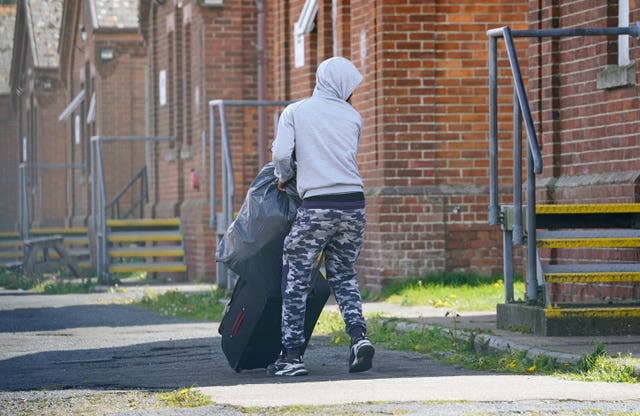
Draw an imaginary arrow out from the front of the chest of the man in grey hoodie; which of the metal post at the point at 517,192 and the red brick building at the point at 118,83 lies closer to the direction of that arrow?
the red brick building

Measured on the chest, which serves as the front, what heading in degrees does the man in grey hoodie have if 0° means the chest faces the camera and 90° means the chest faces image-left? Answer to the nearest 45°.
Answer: approximately 135°

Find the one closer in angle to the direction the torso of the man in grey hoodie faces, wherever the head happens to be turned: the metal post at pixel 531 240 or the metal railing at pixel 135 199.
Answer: the metal railing

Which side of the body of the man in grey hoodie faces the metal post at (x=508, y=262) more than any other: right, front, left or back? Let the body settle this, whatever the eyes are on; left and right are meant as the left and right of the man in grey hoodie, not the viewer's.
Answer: right

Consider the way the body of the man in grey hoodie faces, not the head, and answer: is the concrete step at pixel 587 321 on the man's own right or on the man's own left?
on the man's own right

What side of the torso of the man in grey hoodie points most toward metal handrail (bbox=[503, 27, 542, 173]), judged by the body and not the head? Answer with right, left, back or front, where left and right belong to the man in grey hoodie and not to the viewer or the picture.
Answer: right

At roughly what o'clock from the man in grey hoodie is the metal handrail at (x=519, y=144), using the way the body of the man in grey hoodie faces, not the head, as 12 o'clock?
The metal handrail is roughly at 3 o'clock from the man in grey hoodie.

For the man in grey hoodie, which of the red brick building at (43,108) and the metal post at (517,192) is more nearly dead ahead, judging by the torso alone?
the red brick building

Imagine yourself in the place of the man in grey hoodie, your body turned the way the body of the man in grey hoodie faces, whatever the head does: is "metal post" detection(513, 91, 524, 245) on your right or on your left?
on your right

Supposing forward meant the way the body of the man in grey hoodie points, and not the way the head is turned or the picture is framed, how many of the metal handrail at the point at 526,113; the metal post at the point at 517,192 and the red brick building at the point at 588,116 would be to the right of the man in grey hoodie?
3

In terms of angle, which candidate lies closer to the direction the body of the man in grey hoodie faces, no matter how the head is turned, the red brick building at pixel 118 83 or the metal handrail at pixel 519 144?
the red brick building
